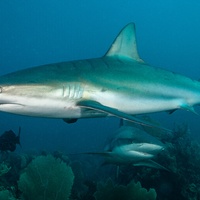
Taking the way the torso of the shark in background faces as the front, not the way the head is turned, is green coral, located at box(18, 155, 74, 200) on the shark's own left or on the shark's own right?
on the shark's own right

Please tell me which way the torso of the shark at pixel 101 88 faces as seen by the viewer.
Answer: to the viewer's left

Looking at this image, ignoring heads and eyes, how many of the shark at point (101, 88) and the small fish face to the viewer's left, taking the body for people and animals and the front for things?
2

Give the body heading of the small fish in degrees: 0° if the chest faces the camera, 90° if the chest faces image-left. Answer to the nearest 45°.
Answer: approximately 90°
